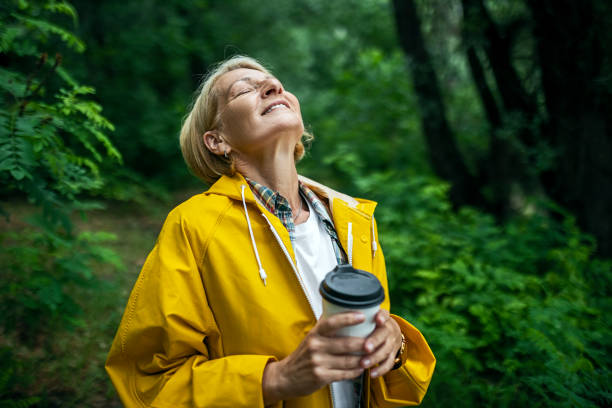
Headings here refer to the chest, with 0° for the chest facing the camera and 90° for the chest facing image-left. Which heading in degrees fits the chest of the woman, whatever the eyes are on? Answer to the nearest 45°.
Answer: approximately 315°

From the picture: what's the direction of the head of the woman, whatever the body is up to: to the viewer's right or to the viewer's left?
to the viewer's right

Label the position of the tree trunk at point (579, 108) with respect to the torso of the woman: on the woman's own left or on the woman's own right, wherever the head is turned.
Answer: on the woman's own left
